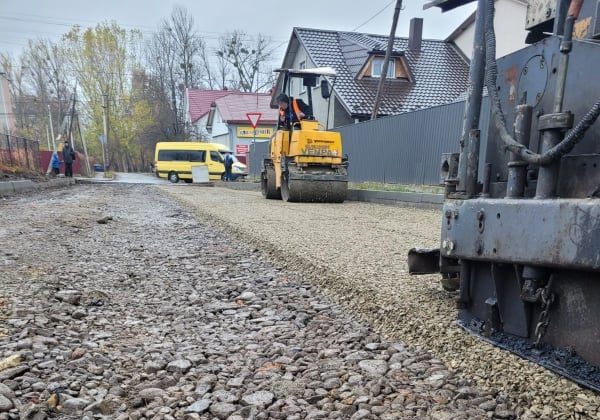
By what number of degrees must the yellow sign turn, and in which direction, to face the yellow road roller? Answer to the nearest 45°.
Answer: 0° — it already faces it

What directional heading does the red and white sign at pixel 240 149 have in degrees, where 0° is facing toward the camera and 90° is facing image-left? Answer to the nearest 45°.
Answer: approximately 0°

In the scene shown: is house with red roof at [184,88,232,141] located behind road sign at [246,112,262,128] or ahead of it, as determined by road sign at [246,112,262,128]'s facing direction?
behind

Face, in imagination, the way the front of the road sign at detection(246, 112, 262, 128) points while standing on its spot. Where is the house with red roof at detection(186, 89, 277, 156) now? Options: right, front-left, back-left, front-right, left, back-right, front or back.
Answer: back

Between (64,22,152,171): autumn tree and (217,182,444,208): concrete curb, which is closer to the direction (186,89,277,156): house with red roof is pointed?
the concrete curb
